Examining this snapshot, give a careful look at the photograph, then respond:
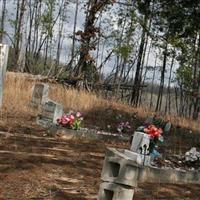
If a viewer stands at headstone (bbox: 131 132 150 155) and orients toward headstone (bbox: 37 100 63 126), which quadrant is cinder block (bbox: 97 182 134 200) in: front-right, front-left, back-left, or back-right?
back-left

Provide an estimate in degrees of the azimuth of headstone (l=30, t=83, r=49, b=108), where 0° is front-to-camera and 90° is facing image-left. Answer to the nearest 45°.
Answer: approximately 45°

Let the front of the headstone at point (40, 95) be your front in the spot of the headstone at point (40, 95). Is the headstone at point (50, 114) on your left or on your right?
on your left

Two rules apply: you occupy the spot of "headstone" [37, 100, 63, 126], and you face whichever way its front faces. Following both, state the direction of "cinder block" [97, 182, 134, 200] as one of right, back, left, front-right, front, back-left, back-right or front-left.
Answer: front-left

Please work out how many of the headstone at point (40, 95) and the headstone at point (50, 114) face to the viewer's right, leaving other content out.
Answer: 0

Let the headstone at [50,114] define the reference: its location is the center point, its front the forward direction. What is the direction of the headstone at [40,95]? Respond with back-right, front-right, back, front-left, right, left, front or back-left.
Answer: back-right

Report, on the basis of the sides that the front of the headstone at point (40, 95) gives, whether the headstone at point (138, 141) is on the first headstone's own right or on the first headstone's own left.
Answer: on the first headstone's own left

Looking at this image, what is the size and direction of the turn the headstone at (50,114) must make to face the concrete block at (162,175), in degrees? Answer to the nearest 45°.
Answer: approximately 45° to its left

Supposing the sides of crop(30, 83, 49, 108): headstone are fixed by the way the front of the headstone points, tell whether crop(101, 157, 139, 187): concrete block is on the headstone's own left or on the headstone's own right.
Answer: on the headstone's own left

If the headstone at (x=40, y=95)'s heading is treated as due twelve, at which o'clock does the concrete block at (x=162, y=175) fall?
The concrete block is roughly at 10 o'clock from the headstone.
